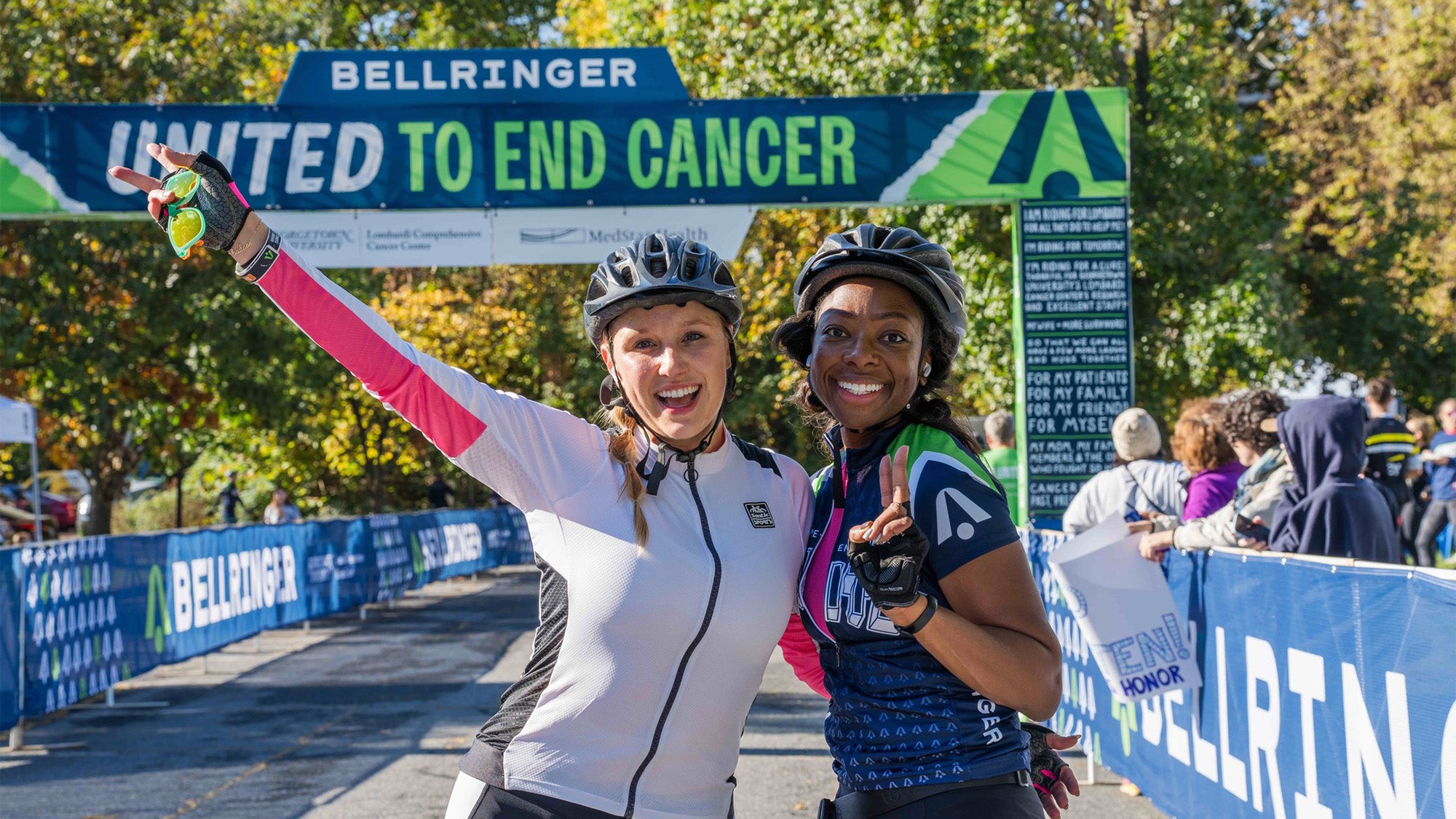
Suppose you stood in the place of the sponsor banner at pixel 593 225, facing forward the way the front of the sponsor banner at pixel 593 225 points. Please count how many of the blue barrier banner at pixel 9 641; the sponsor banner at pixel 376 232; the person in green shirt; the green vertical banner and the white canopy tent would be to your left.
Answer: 2

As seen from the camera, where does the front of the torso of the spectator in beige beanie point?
away from the camera

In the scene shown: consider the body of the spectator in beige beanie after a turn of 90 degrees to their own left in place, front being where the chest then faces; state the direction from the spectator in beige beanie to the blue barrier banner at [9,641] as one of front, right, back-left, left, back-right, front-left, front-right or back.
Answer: front

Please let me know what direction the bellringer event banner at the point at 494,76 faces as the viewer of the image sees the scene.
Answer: facing the viewer

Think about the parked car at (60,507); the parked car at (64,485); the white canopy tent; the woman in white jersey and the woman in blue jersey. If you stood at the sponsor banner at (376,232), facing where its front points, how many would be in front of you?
2

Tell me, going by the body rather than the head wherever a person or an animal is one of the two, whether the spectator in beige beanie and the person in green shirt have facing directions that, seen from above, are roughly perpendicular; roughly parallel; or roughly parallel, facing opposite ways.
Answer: roughly parallel

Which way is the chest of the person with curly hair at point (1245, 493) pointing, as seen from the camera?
to the viewer's left

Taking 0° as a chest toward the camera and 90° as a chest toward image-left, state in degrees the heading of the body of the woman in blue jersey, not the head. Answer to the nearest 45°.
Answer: approximately 45°

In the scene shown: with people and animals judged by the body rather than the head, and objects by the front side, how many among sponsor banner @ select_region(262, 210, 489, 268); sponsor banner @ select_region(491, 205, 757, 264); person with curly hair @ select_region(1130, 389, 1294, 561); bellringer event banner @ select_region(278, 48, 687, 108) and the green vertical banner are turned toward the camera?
4

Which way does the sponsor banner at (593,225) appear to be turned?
toward the camera

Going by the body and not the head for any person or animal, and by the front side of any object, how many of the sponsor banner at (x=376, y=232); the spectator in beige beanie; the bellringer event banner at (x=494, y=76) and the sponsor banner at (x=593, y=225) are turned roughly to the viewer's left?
0

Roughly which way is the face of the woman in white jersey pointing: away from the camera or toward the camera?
toward the camera

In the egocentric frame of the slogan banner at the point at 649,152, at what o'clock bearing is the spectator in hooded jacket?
The spectator in hooded jacket is roughly at 11 o'clock from the slogan banner.

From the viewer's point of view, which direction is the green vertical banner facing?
toward the camera
